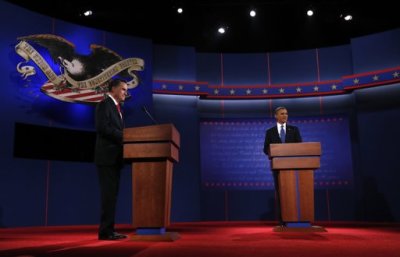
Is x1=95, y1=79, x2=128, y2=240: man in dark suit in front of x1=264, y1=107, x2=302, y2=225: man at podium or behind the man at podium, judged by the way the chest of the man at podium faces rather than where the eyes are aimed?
in front

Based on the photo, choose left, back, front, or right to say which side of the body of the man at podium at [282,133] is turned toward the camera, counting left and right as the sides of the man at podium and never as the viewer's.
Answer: front

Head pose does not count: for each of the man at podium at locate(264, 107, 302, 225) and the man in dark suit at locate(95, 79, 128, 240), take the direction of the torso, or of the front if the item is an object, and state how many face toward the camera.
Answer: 1

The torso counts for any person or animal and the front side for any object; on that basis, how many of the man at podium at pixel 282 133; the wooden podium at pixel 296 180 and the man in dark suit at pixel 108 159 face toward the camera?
2

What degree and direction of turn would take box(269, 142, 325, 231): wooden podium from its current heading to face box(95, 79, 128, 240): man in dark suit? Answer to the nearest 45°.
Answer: approximately 45° to its right

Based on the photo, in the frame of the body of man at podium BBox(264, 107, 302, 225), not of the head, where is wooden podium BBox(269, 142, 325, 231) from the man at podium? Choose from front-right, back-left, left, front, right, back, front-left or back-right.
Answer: front

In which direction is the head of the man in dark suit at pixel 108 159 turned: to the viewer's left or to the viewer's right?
to the viewer's right

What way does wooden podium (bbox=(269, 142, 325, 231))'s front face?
toward the camera

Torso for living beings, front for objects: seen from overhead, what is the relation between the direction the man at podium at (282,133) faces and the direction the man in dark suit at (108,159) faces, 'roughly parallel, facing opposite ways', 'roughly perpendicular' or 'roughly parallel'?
roughly perpendicular

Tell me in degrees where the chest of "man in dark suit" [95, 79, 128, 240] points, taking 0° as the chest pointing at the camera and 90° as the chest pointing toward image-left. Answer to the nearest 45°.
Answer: approximately 270°

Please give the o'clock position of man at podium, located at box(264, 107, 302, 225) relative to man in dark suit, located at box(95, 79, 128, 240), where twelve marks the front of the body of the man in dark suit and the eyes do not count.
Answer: The man at podium is roughly at 11 o'clock from the man in dark suit.

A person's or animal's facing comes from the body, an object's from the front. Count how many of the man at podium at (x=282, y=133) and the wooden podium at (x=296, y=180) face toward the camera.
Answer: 2

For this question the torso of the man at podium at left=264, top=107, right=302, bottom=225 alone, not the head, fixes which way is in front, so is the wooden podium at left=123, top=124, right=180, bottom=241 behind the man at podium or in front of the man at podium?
in front

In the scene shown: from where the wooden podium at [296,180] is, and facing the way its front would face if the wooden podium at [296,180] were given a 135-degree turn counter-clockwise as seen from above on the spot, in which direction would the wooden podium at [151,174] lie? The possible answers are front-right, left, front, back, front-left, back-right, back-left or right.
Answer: back
